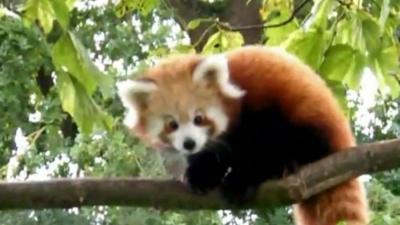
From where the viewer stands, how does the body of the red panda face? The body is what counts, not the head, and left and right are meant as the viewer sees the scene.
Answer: facing the viewer and to the left of the viewer

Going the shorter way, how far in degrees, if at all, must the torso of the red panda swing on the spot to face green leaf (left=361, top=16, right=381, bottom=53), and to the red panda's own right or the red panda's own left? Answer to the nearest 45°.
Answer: approximately 135° to the red panda's own left

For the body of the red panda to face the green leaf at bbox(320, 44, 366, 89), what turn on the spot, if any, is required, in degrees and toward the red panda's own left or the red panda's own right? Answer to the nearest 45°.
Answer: approximately 135° to the red panda's own left

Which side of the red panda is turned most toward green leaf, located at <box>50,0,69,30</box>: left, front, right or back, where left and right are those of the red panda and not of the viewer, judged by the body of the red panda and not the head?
front

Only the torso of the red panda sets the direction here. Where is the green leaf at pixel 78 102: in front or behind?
in front

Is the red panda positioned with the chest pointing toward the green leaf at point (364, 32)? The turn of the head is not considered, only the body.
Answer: no

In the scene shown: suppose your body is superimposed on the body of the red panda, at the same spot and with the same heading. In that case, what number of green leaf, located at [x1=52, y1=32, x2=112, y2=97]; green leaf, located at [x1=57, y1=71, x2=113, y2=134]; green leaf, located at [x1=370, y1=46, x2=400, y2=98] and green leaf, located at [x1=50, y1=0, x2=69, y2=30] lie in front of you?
3

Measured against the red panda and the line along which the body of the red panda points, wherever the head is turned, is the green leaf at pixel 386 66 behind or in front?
behind

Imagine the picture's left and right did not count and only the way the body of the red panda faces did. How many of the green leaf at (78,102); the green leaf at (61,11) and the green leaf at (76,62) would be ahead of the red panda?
3

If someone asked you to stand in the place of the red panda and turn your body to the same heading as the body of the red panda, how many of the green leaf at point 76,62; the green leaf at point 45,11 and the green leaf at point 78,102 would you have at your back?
0
